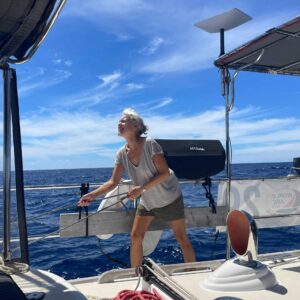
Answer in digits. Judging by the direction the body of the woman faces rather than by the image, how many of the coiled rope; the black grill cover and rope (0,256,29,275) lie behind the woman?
1

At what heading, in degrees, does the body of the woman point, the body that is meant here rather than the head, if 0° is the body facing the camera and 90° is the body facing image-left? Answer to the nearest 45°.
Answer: approximately 45°

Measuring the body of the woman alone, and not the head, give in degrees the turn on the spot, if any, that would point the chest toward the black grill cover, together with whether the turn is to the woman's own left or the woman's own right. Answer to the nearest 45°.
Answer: approximately 180°

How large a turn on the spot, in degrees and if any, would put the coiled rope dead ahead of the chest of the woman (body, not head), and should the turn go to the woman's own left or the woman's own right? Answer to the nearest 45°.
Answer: approximately 45° to the woman's own left

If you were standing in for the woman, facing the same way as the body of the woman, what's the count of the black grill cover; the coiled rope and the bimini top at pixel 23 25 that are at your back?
1

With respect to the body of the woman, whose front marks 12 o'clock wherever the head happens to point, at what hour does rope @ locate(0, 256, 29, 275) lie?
The rope is roughly at 11 o'clock from the woman.
